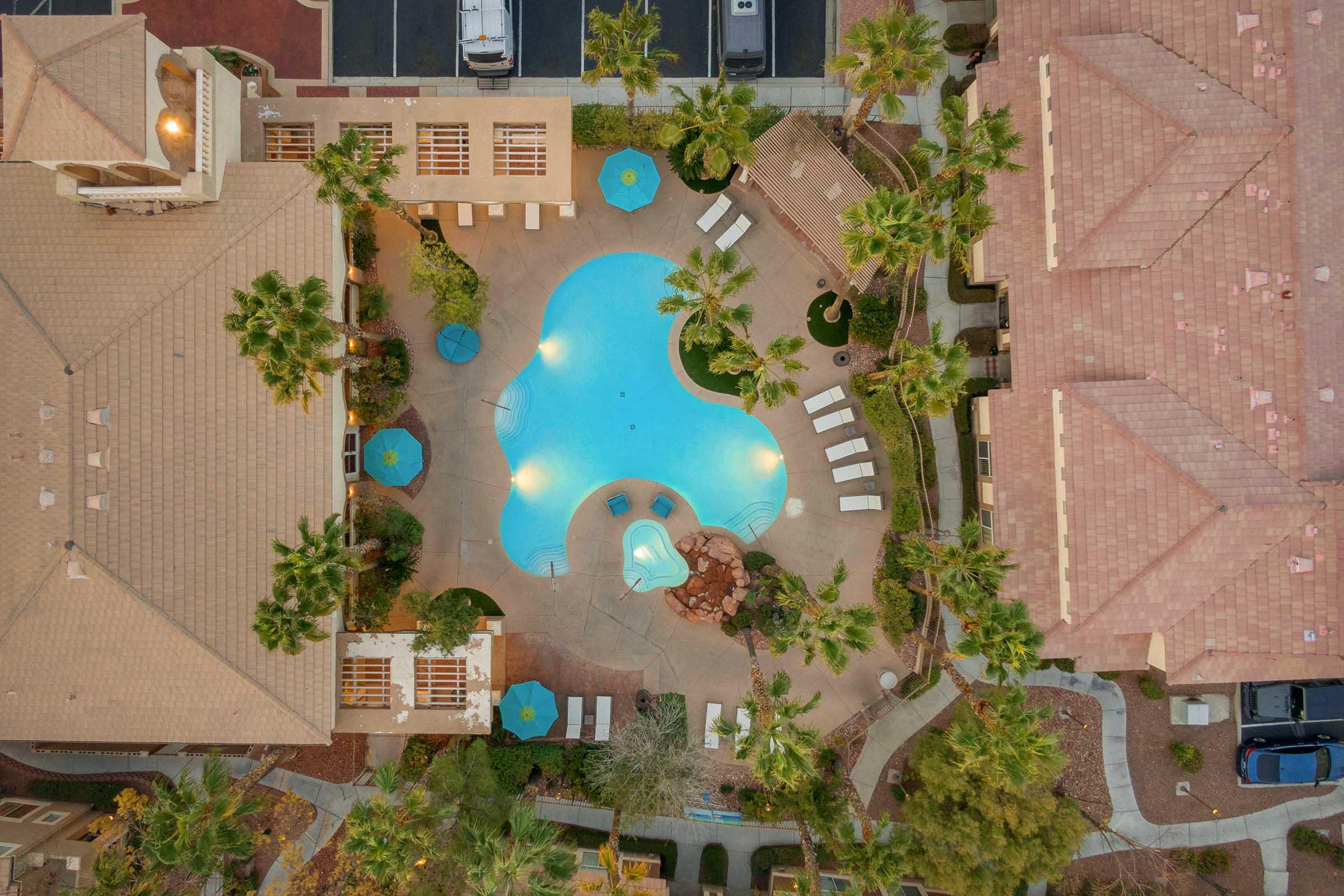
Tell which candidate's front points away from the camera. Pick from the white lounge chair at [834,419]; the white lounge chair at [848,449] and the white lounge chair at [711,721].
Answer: the white lounge chair at [711,721]

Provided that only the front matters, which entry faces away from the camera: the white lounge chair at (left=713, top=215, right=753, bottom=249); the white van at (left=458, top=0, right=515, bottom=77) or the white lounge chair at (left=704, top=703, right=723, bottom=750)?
the white lounge chair at (left=704, top=703, right=723, bottom=750)

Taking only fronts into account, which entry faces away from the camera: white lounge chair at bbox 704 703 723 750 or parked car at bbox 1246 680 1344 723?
the white lounge chair

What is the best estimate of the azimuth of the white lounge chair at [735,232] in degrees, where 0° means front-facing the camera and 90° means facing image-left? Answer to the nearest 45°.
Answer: approximately 45°

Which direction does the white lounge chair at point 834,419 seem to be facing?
to the viewer's left

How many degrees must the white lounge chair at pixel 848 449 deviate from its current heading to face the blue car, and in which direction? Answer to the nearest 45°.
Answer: approximately 180°

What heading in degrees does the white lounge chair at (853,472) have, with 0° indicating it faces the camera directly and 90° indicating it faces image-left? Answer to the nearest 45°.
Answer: approximately 90°
